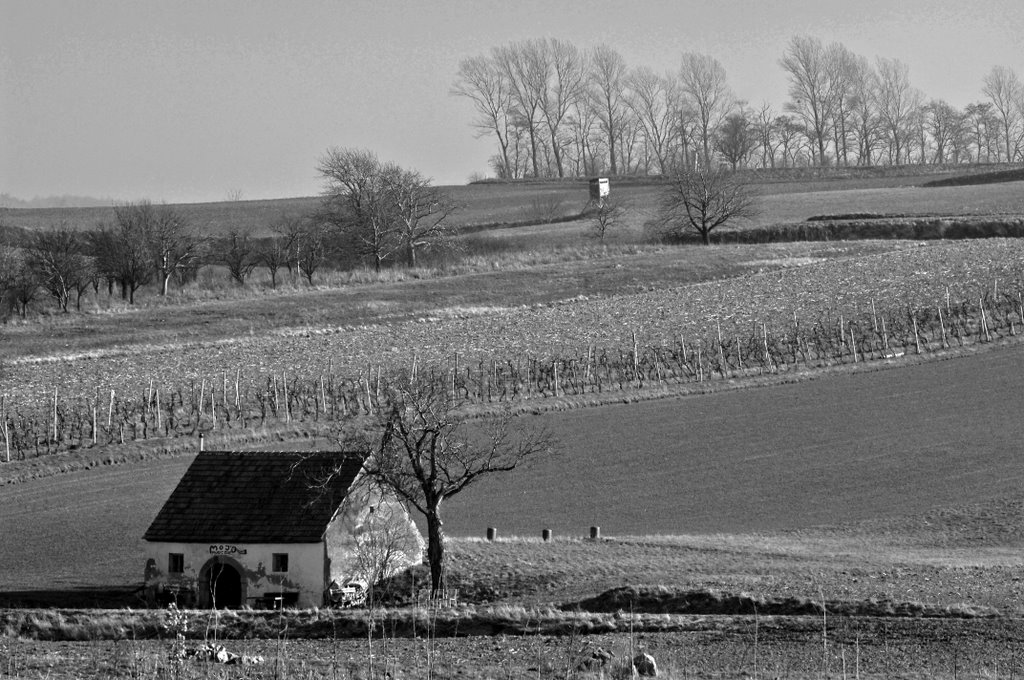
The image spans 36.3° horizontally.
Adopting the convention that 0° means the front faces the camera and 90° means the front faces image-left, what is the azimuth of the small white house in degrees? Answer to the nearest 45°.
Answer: approximately 45°

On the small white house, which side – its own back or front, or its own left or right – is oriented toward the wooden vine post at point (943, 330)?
back
